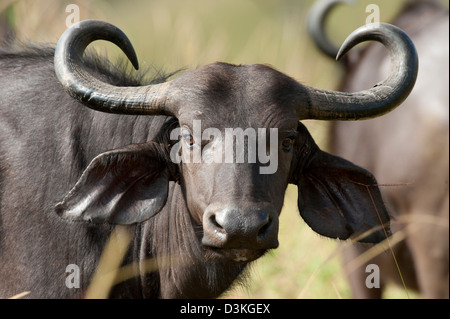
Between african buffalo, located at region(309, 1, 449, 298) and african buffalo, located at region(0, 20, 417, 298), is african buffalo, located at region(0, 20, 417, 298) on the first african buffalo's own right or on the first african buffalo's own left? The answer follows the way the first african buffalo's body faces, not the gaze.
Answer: on the first african buffalo's own left

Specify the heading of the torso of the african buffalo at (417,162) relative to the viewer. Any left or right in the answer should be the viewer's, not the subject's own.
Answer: facing to the left of the viewer

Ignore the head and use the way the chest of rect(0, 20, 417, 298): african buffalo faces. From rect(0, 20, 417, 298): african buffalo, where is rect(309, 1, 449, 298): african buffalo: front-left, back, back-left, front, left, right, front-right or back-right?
left

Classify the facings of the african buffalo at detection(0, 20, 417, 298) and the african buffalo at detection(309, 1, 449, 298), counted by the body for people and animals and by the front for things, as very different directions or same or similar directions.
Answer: very different directions

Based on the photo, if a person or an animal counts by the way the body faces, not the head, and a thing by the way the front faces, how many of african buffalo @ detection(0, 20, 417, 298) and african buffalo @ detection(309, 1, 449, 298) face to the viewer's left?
1

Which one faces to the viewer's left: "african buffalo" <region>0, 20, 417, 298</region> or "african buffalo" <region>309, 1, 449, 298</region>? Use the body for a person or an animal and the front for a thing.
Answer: "african buffalo" <region>309, 1, 449, 298</region>
